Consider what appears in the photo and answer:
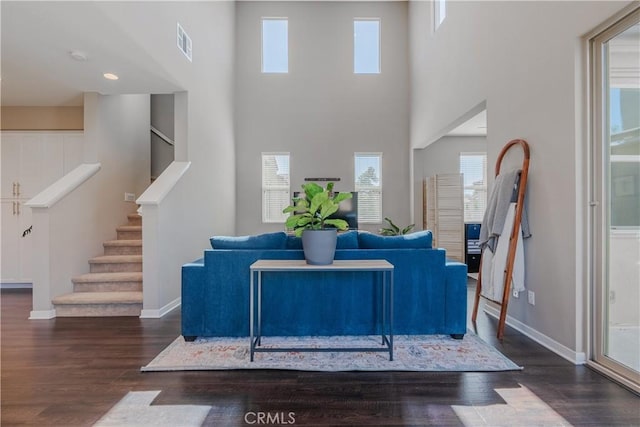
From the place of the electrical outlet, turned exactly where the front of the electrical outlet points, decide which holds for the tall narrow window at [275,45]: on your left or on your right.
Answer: on your right

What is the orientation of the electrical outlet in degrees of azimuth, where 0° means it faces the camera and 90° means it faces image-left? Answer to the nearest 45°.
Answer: approximately 45°

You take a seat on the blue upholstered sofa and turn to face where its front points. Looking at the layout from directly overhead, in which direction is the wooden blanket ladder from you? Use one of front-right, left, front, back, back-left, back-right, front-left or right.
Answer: right

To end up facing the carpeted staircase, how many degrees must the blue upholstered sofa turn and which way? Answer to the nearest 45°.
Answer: approximately 45° to its left

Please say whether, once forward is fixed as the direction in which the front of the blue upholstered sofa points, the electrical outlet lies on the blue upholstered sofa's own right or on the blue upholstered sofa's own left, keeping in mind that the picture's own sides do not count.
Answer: on the blue upholstered sofa's own right

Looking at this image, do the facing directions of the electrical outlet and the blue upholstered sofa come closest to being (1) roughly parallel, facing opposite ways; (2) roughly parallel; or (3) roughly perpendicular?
roughly perpendicular

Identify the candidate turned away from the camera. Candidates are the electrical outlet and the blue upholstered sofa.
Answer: the blue upholstered sofa

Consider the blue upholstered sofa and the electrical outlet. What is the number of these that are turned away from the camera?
1

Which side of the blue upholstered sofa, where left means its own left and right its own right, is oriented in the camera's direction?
back

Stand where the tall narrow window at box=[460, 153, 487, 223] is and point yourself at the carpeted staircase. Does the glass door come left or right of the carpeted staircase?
left

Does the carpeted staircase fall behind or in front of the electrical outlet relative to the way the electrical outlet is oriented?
in front

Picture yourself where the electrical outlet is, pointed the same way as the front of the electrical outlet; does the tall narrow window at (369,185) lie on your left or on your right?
on your right

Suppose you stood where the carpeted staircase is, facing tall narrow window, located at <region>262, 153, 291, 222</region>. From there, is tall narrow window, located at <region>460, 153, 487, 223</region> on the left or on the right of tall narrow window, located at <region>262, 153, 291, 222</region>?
right
